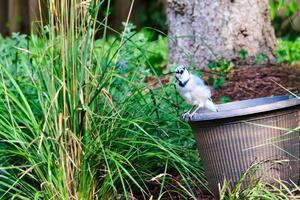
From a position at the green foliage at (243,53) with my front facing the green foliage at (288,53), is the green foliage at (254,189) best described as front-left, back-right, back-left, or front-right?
back-right

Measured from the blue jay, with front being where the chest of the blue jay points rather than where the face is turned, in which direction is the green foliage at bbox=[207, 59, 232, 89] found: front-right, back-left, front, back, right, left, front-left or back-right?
back-right

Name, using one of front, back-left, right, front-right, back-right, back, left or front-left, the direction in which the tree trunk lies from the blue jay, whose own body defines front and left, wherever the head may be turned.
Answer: back-right

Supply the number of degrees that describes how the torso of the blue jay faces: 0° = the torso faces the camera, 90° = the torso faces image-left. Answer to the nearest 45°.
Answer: approximately 45°

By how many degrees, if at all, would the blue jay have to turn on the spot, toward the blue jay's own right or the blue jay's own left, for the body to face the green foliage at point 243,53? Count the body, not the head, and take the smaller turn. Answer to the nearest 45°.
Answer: approximately 135° to the blue jay's own right

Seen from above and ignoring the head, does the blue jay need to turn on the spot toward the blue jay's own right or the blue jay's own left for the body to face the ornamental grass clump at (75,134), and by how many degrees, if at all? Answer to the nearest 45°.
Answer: approximately 45° to the blue jay's own right
